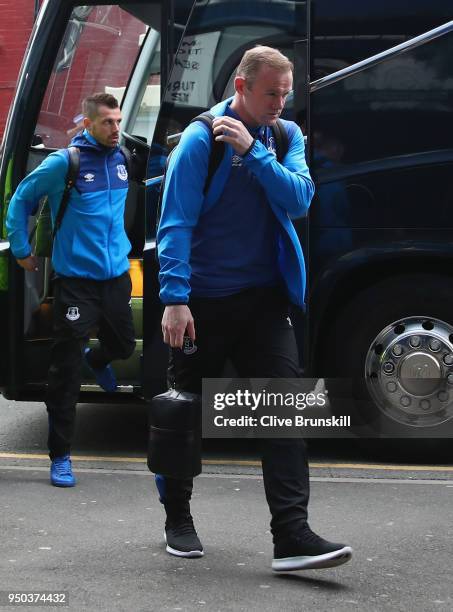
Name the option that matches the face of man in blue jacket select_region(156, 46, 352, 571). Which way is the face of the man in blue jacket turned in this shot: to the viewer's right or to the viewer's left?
to the viewer's right

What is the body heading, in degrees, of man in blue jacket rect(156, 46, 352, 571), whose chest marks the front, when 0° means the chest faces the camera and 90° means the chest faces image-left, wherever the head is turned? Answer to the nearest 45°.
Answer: approximately 315°

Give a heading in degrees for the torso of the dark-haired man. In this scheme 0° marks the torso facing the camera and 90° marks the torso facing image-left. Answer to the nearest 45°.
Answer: approximately 315°

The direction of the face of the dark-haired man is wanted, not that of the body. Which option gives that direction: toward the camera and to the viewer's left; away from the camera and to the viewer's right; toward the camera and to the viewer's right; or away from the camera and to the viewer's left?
toward the camera and to the viewer's right

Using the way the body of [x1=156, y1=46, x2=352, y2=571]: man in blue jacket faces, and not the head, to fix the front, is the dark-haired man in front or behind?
behind
